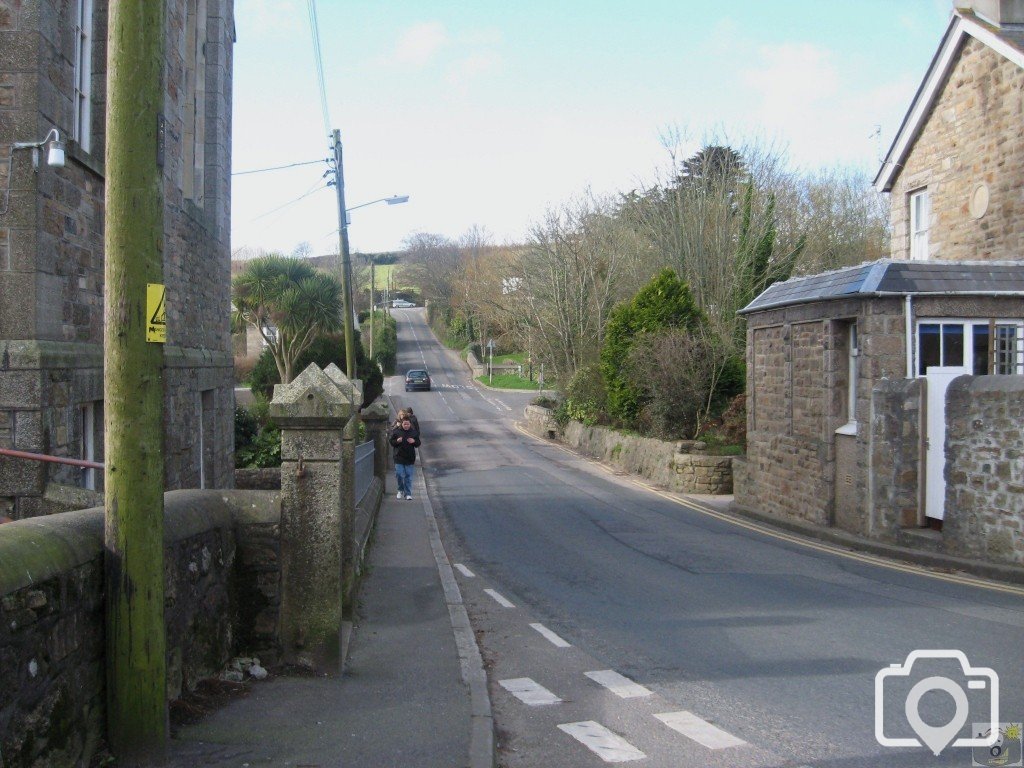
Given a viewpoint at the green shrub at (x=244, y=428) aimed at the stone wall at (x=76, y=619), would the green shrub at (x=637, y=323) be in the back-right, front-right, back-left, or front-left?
back-left

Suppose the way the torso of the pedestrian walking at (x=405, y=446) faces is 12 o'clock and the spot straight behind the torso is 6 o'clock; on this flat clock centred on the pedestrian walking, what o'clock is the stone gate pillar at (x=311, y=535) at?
The stone gate pillar is roughly at 12 o'clock from the pedestrian walking.

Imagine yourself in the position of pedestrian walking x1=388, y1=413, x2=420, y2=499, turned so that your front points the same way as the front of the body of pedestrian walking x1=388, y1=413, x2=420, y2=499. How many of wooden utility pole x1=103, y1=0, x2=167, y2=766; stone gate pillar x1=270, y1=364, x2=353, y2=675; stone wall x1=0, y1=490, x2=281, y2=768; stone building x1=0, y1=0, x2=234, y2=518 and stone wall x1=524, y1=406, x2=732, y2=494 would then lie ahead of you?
4

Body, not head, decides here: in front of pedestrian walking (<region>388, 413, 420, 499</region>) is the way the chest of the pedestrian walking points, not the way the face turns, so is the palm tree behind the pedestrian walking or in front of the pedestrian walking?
behind

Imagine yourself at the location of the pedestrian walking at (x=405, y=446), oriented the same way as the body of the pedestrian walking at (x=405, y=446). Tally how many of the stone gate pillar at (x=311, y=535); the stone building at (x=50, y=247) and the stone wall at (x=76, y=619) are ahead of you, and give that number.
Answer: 3

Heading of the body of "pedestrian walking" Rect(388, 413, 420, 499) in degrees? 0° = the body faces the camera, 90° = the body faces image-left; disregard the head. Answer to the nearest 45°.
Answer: approximately 0°

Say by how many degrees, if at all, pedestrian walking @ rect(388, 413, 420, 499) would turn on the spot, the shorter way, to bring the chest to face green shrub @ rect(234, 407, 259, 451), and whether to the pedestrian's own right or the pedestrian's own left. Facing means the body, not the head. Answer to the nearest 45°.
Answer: approximately 135° to the pedestrian's own right

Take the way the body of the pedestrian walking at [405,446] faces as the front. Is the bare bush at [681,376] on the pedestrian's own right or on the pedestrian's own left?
on the pedestrian's own left

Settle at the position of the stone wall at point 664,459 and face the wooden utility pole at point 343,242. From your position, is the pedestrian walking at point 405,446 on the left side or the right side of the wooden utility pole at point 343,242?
left

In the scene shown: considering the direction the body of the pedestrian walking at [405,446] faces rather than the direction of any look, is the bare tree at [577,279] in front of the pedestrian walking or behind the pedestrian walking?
behind

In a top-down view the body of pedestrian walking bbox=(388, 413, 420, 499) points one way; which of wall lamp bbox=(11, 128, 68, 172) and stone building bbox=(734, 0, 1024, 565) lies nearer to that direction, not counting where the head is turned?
the wall lamp

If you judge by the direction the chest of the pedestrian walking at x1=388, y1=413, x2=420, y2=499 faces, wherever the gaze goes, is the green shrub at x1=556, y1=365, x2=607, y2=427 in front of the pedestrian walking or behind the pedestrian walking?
behind

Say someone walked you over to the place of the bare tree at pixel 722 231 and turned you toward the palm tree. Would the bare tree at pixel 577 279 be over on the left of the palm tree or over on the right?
right

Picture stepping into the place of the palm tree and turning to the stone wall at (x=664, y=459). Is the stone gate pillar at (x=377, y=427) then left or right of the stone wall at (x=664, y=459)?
right
